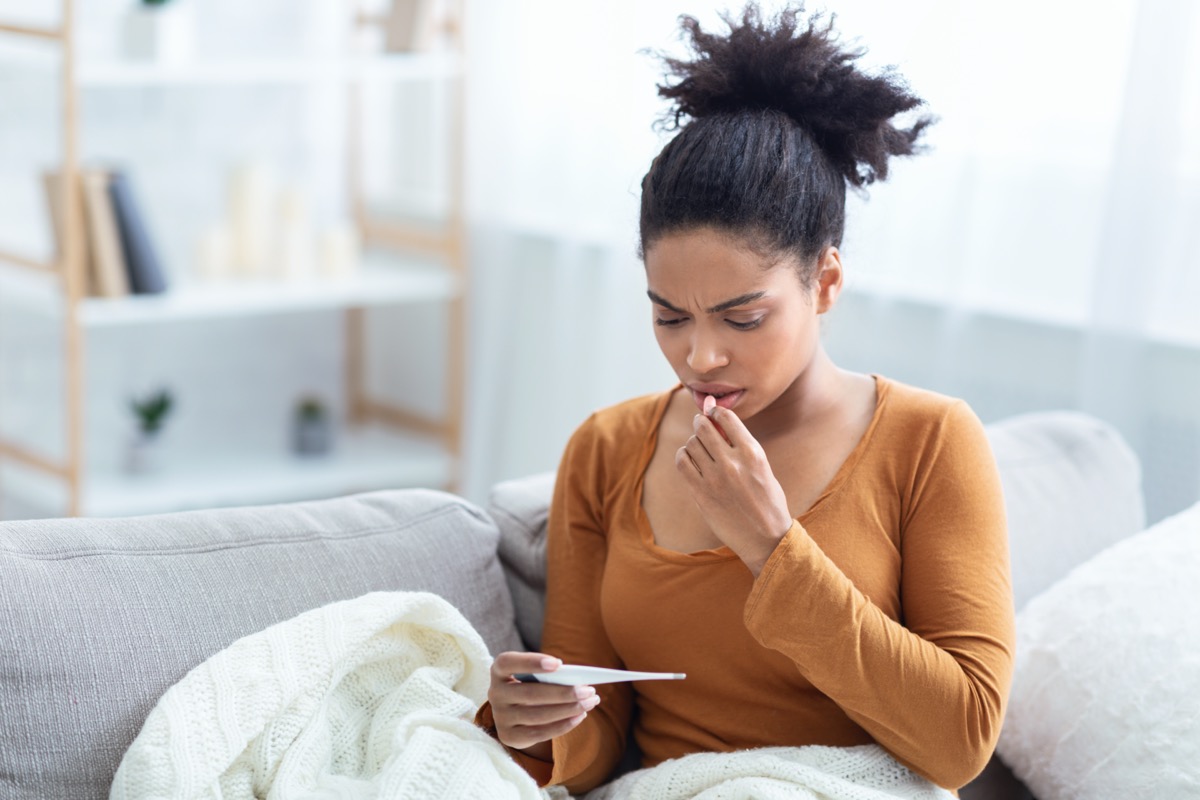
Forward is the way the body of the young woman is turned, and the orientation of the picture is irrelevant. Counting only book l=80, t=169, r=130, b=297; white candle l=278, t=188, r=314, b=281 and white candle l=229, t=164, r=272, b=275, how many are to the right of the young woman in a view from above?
3

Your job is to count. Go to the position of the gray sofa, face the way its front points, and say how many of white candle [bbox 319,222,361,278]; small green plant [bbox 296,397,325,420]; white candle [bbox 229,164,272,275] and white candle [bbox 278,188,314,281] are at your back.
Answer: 4

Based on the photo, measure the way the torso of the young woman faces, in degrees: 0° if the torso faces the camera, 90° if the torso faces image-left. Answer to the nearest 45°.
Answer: approximately 45°

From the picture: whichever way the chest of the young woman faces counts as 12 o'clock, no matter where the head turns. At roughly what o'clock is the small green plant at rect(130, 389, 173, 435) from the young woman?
The small green plant is roughly at 3 o'clock from the young woman.

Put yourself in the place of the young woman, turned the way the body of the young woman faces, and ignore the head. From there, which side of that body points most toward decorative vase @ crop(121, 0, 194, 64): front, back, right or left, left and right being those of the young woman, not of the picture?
right

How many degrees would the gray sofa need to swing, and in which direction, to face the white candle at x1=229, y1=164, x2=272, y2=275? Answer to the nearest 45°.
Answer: approximately 180°

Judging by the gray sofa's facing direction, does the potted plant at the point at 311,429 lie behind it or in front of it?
behind

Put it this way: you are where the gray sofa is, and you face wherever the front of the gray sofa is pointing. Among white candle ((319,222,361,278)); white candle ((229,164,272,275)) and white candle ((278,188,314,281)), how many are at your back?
3

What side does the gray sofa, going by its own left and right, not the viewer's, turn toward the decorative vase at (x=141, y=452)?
back

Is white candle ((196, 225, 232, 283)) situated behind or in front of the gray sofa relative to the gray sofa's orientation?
behind
